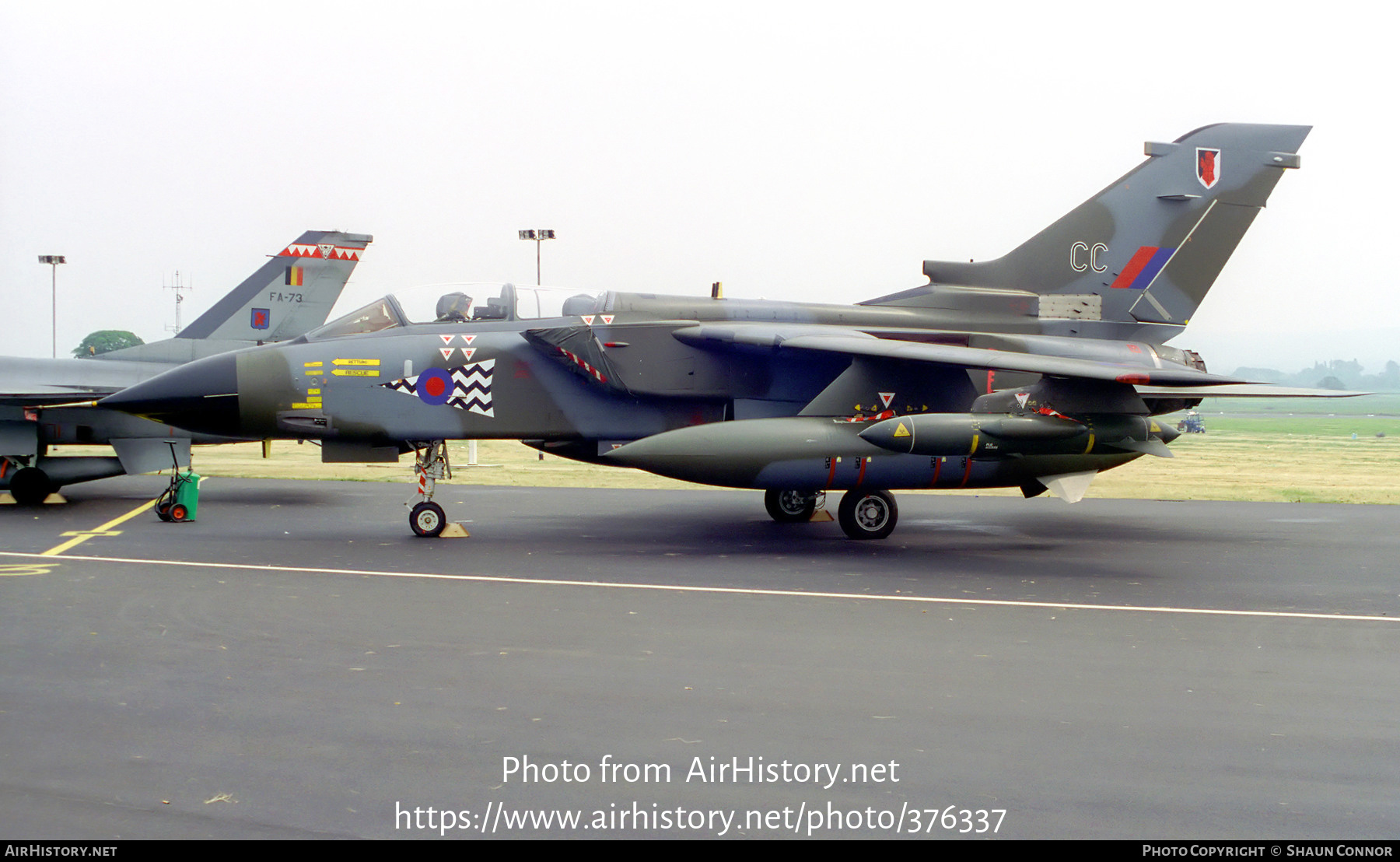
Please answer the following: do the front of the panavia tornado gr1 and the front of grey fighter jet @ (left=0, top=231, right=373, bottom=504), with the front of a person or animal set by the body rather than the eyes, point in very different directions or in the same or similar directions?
same or similar directions

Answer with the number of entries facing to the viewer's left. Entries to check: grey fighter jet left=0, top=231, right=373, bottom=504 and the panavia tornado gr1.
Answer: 2

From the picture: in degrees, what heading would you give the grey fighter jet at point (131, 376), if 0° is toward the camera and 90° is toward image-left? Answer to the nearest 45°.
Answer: approximately 90°

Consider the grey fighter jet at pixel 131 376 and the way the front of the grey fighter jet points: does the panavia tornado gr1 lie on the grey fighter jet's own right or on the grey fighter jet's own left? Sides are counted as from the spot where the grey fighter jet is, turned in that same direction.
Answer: on the grey fighter jet's own left

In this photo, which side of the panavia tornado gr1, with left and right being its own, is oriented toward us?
left

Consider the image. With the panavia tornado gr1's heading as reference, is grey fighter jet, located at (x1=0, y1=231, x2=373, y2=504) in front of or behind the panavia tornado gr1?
in front
